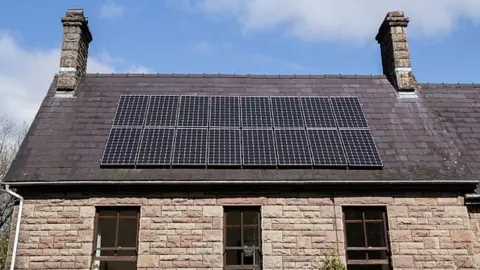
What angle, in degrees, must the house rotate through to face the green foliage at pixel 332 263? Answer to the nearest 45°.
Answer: approximately 90° to its left

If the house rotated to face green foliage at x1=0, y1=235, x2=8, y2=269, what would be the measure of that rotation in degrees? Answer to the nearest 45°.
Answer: approximately 135° to its right

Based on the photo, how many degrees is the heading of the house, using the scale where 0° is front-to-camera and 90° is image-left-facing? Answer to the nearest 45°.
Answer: approximately 0°
